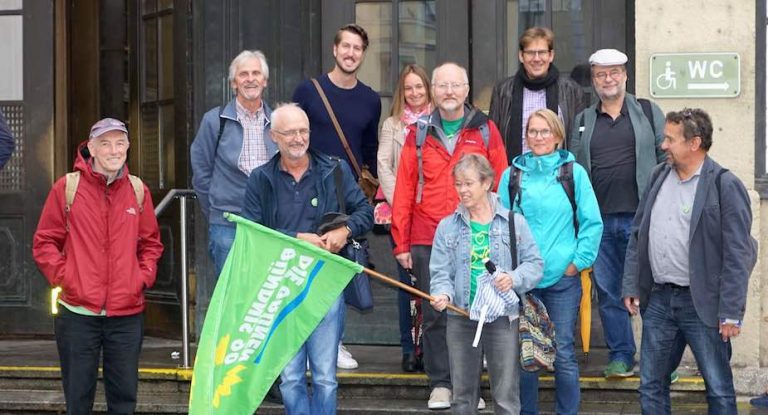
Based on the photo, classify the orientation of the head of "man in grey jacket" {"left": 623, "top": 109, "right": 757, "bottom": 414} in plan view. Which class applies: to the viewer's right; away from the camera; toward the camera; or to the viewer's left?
to the viewer's left

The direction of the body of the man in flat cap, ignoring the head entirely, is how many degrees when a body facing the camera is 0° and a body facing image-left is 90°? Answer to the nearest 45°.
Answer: approximately 0°

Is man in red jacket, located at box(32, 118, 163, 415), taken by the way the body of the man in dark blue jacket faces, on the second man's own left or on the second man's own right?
on the second man's own right

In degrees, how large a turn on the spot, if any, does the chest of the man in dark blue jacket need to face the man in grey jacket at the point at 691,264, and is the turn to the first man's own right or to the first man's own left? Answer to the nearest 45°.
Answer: approximately 90° to the first man's own left

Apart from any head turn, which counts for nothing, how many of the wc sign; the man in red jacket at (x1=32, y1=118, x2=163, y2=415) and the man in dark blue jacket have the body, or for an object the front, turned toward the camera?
3

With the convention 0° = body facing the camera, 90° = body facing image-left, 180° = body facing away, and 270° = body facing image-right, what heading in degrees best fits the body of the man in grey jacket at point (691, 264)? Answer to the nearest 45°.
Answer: approximately 45°

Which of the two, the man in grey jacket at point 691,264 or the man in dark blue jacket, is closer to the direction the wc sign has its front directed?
the man in grey jacket

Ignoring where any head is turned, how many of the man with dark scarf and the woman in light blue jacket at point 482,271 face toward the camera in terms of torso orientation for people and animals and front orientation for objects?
2

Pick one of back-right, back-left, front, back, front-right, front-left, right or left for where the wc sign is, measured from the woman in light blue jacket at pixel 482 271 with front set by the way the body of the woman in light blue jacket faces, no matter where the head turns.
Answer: back-left

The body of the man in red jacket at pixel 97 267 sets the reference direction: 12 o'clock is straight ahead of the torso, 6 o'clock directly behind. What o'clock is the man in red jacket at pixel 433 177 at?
the man in red jacket at pixel 433 177 is roughly at 9 o'clock from the man in red jacket at pixel 97 267.

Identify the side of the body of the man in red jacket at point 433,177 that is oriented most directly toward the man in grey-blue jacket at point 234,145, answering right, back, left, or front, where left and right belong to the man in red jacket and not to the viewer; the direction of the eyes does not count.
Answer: right
